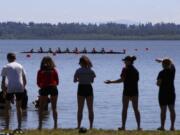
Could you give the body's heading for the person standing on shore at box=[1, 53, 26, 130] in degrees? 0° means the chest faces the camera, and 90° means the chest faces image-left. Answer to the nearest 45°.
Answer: approximately 180°

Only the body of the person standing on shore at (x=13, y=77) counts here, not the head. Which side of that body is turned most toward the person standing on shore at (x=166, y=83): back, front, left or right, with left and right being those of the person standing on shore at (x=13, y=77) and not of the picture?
right
